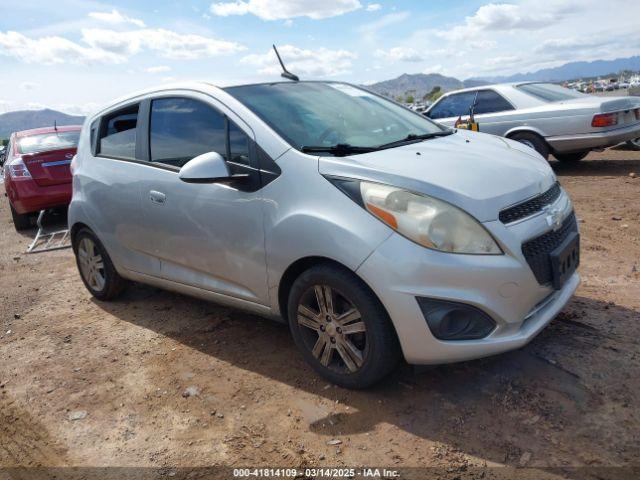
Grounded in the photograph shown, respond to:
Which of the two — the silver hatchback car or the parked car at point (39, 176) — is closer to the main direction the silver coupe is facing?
the parked car

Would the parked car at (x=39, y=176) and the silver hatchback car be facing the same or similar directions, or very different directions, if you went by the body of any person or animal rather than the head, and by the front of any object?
very different directions

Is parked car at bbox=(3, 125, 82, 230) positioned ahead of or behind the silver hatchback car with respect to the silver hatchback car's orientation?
behind

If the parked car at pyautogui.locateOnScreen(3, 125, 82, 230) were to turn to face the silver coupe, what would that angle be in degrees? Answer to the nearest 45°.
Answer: approximately 90° to its right

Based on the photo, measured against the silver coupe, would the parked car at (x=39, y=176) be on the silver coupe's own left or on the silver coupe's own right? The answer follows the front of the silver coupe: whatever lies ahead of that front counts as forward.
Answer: on the silver coupe's own left

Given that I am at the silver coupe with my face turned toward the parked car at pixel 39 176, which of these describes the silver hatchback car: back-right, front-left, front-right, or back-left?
front-left

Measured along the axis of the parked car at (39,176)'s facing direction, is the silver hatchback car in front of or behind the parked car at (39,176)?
behind

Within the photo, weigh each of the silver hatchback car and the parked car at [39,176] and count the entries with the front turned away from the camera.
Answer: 1

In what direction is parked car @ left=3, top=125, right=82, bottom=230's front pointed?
away from the camera

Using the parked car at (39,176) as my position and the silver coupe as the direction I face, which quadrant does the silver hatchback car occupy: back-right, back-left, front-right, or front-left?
front-right

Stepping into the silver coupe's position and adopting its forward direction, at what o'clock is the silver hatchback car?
The silver hatchback car is roughly at 8 o'clock from the silver coupe.

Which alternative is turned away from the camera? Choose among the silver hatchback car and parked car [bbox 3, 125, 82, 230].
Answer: the parked car

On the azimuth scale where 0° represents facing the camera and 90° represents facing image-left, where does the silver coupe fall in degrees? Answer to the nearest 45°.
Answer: approximately 135°

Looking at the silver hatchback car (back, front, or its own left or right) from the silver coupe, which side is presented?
left

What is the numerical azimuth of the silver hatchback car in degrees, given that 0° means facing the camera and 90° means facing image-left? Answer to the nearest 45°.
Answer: approximately 315°
